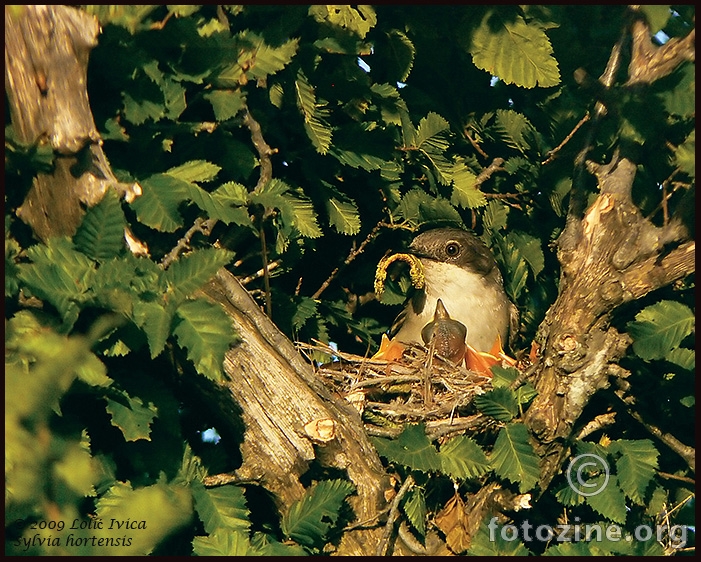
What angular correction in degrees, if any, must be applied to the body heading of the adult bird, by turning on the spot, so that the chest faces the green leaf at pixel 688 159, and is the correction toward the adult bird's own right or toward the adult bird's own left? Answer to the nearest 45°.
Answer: approximately 45° to the adult bird's own left

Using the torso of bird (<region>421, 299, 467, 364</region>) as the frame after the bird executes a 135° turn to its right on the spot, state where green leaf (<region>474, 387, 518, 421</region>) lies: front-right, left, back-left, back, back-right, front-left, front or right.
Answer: front-right

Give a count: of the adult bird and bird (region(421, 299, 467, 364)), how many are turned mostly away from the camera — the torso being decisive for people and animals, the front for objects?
1

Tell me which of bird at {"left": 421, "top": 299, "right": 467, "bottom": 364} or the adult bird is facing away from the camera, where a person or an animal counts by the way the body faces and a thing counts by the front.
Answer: the bird

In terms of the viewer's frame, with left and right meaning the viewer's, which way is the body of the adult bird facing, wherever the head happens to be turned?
facing the viewer and to the left of the viewer

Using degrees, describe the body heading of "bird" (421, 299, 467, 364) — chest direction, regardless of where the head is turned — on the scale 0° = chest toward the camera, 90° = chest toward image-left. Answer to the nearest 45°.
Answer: approximately 180°
